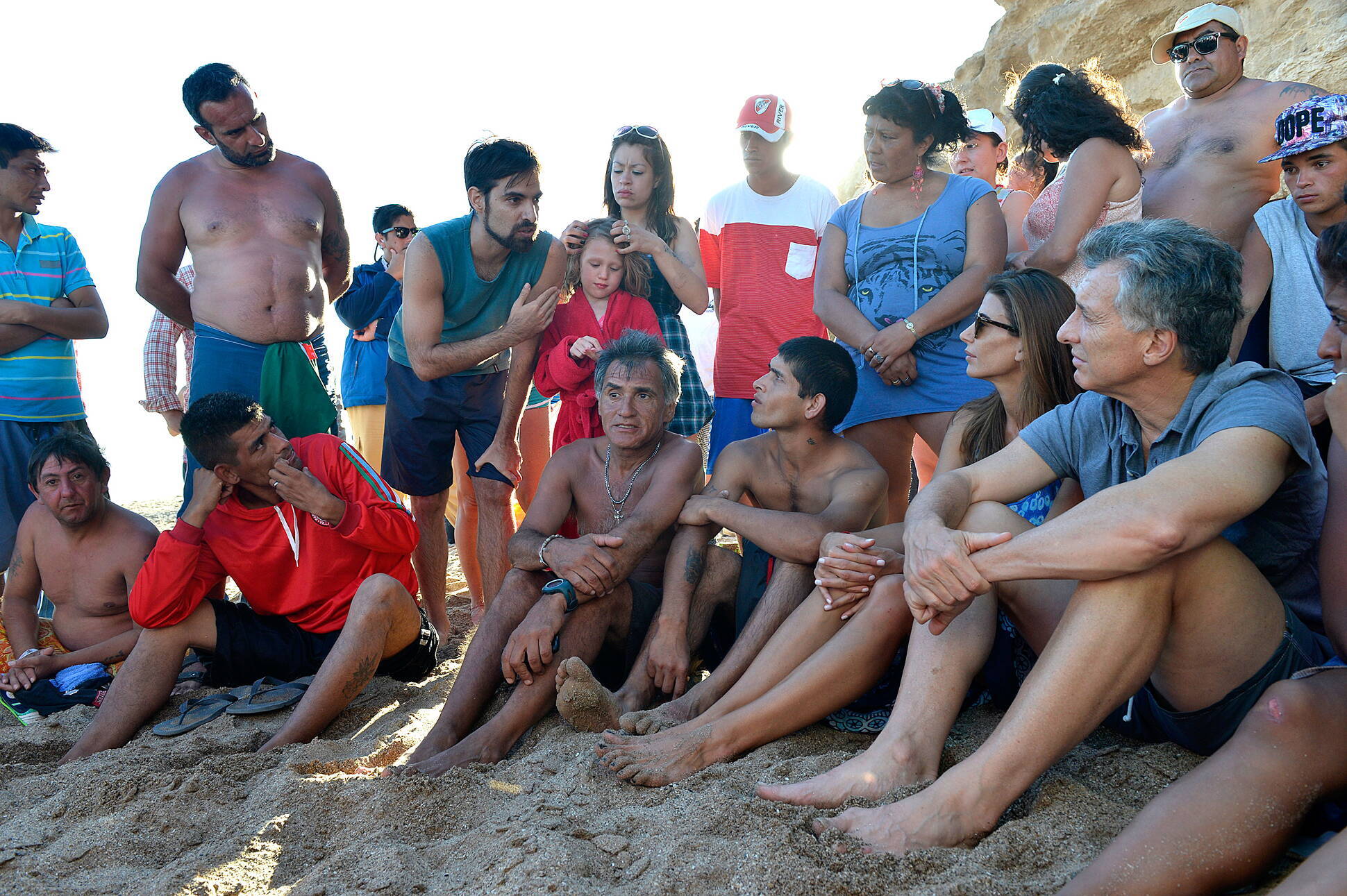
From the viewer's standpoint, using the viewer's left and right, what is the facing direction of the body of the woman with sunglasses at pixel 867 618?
facing to the left of the viewer

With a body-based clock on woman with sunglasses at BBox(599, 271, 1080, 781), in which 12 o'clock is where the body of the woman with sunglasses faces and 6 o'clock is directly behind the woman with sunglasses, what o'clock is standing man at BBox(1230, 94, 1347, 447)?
The standing man is roughly at 5 o'clock from the woman with sunglasses.

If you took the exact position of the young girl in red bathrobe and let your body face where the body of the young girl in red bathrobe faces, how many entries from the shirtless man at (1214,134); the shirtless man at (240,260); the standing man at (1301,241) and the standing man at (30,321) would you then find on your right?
2

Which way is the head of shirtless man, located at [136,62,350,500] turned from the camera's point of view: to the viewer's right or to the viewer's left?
to the viewer's right

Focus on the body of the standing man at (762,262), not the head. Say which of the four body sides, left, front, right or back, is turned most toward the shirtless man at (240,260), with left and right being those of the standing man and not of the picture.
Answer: right

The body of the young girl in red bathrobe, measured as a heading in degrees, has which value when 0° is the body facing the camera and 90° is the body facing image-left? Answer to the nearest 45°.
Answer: approximately 0°

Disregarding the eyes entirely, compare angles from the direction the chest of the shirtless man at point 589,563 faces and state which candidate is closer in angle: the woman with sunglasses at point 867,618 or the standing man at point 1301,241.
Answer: the woman with sunglasses

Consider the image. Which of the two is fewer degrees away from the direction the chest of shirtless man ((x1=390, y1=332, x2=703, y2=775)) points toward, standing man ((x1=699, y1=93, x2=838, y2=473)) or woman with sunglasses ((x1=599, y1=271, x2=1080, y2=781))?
the woman with sunglasses
